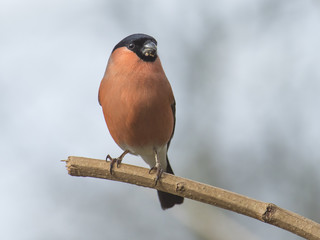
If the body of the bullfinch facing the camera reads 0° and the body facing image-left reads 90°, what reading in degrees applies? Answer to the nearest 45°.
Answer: approximately 0°
